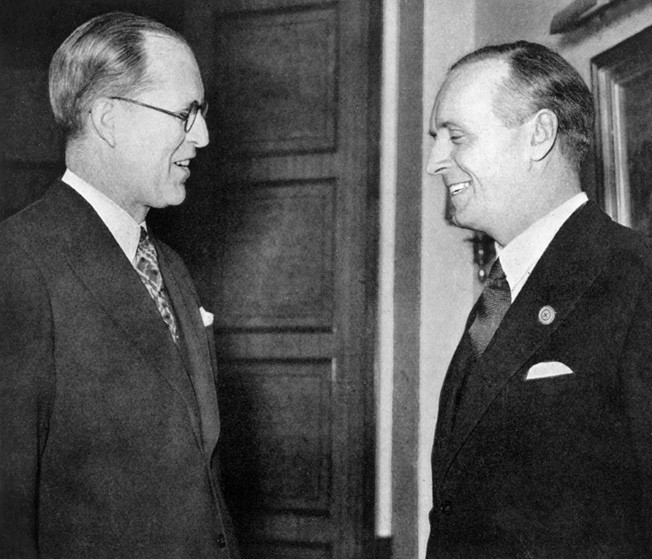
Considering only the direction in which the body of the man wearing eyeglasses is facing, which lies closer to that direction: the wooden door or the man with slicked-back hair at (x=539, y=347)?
the man with slicked-back hair

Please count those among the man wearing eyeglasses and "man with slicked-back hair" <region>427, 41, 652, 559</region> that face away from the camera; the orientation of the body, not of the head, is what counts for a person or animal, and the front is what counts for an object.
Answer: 0

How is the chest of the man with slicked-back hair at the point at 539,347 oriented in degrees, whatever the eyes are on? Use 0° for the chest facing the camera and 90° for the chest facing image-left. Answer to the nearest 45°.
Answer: approximately 45°

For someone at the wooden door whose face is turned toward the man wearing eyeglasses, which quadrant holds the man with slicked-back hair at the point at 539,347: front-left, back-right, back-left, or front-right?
front-left

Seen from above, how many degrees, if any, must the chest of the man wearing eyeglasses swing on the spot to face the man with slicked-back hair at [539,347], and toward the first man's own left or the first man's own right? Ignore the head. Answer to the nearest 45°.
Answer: approximately 45° to the first man's own left

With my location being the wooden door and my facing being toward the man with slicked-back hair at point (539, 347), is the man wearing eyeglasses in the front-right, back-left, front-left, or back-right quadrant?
front-right

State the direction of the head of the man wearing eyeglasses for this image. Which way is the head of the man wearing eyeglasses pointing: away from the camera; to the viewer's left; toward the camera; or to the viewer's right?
to the viewer's right

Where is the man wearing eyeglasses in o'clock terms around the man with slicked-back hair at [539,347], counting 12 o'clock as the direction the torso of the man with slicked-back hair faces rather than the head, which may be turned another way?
The man wearing eyeglasses is roughly at 1 o'clock from the man with slicked-back hair.

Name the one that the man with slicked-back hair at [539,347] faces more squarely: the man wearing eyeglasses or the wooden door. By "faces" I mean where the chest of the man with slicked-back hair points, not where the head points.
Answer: the man wearing eyeglasses

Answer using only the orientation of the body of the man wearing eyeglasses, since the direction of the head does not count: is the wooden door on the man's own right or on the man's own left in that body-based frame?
on the man's own left

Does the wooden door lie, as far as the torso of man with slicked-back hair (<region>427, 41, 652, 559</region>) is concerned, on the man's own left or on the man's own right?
on the man's own right

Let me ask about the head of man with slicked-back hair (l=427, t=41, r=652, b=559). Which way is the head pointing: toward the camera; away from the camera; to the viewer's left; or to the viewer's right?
to the viewer's left

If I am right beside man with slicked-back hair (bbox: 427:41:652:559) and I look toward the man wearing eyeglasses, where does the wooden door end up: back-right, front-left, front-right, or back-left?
front-right

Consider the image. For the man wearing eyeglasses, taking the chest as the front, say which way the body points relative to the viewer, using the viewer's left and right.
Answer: facing the viewer and to the right of the viewer
